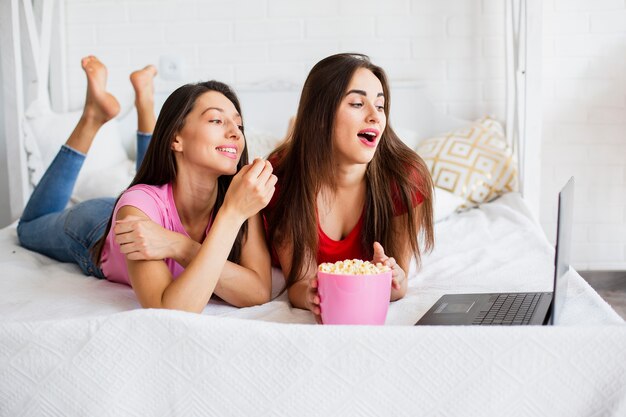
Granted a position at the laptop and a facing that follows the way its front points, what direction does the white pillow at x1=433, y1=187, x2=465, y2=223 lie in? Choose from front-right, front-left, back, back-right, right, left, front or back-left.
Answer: right

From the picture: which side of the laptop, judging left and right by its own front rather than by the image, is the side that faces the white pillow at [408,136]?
right

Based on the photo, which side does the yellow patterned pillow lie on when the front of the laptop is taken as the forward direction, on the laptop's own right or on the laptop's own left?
on the laptop's own right

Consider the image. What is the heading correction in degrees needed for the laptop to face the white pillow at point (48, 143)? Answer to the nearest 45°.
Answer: approximately 45° to its right

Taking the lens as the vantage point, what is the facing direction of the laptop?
facing to the left of the viewer

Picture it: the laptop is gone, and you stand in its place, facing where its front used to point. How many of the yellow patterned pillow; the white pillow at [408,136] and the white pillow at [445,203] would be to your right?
3
